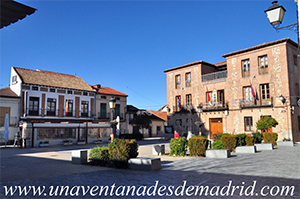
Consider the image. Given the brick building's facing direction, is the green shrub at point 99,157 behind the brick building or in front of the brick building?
in front

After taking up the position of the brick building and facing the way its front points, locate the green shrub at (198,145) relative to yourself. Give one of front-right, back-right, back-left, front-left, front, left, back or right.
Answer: front-left

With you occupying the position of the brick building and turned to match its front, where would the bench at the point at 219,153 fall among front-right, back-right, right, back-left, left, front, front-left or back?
front-left

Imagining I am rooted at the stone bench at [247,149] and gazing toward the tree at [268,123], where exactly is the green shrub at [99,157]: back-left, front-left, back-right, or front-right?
back-left

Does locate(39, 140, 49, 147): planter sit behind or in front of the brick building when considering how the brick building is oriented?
in front

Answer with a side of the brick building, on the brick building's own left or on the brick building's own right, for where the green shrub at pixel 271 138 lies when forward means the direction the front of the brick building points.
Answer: on the brick building's own left

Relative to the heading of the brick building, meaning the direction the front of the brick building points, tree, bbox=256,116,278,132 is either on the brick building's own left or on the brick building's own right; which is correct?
on the brick building's own left

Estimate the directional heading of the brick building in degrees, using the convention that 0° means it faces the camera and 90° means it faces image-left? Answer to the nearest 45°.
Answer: approximately 45°

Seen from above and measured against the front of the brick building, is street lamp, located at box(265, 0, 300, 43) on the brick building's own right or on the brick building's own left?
on the brick building's own left

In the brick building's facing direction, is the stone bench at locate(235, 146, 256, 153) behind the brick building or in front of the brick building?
in front

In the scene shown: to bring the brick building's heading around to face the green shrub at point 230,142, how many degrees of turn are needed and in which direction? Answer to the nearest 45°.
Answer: approximately 45° to its left
